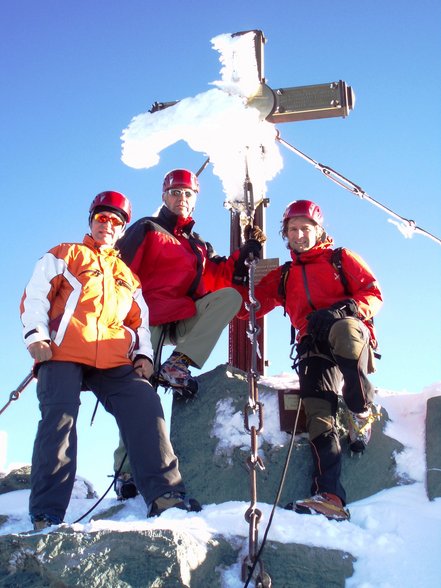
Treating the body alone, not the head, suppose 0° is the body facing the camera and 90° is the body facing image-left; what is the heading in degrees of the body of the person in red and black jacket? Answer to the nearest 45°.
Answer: approximately 315°

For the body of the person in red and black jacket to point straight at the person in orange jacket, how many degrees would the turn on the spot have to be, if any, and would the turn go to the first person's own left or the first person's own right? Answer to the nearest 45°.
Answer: approximately 90° to the first person's own right
